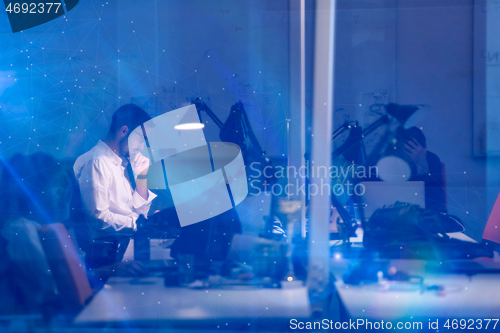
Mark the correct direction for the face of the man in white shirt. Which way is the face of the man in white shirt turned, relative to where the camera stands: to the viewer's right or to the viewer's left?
to the viewer's right

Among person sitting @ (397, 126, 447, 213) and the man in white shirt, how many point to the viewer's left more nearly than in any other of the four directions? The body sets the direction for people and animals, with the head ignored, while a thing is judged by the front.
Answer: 1

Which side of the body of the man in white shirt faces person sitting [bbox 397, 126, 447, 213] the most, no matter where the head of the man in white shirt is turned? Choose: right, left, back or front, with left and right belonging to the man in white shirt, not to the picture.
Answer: front

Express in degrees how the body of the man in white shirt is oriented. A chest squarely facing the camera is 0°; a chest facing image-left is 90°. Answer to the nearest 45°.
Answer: approximately 270°

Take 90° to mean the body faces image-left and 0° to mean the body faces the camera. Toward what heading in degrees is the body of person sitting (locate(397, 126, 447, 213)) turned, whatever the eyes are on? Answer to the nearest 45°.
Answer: approximately 90°

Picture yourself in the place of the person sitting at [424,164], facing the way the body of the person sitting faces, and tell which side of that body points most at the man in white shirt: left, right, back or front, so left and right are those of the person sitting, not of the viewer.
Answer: front
